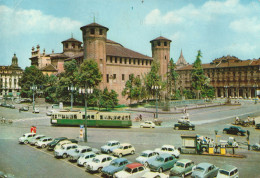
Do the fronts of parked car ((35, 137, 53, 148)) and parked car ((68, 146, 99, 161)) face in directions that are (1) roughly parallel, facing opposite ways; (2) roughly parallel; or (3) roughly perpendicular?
roughly parallel

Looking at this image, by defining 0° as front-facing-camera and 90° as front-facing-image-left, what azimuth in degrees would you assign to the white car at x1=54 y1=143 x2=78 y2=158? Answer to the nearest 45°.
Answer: approximately 45°

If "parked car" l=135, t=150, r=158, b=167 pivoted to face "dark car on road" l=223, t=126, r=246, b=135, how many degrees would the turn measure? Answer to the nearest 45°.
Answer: approximately 180°

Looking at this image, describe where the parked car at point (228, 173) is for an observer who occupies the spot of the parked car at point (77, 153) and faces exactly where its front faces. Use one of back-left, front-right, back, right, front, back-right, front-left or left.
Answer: left

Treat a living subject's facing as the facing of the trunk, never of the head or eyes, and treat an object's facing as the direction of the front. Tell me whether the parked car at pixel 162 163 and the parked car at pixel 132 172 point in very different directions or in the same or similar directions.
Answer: same or similar directions

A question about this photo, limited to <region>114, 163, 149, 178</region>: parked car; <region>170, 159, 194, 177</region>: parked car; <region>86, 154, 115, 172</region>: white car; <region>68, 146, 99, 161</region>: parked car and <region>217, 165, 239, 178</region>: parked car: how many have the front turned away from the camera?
0

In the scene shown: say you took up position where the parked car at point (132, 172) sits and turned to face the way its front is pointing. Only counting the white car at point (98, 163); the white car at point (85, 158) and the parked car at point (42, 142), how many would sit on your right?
3

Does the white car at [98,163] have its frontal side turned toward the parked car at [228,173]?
no

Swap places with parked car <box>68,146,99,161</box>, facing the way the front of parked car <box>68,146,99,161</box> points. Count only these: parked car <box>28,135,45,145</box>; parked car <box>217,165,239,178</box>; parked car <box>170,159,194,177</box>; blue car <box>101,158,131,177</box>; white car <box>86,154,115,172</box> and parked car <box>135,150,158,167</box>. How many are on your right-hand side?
1

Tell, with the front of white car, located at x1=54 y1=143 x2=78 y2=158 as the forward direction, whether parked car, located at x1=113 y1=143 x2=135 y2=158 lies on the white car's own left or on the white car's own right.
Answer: on the white car's own left

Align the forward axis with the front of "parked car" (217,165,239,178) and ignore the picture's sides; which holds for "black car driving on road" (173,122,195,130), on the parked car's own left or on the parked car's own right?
on the parked car's own right

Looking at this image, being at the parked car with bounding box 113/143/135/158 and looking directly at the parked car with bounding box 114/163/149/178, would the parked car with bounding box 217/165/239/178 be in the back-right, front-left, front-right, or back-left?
front-left

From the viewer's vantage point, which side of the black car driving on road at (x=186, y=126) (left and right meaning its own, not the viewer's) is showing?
left

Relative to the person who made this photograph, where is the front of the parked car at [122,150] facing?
facing the viewer and to the left of the viewer

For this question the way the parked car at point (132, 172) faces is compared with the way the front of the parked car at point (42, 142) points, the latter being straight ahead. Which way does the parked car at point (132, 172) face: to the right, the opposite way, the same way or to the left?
the same way

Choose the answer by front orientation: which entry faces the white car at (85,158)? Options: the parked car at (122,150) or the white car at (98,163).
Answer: the parked car

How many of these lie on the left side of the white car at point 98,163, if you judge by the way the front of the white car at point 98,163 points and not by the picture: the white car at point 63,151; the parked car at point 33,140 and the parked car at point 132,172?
1

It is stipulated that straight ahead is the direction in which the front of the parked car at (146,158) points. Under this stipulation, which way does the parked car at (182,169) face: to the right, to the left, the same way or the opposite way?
the same way

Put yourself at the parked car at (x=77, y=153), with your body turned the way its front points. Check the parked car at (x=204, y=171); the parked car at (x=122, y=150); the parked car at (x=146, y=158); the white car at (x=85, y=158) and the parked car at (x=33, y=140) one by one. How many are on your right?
1
